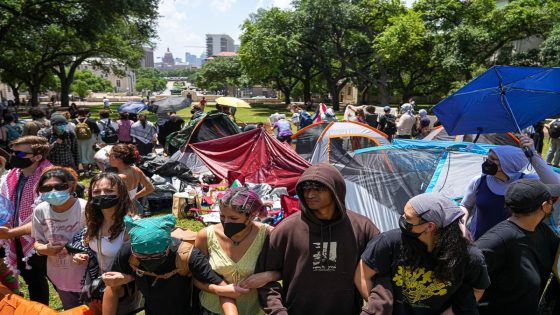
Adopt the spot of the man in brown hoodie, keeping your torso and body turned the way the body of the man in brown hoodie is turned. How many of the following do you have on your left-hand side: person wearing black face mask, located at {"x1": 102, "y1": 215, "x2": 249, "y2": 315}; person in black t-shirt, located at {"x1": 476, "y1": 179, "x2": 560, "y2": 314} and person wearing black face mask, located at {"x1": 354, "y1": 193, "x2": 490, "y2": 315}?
2

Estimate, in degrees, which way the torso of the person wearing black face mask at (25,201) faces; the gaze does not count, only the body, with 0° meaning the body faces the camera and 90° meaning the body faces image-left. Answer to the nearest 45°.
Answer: approximately 45°

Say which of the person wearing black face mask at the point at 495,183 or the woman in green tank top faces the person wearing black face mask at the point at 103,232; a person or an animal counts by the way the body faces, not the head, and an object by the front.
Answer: the person wearing black face mask at the point at 495,183

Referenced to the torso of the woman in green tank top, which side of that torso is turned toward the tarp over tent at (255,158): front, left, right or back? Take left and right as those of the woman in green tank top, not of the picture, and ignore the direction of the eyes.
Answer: back

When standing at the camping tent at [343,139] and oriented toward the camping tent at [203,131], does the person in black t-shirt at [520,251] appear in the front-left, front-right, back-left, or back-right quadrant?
back-left

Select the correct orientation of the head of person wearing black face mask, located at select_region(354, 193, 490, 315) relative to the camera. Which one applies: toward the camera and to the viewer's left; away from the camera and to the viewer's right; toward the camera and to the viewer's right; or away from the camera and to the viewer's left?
toward the camera and to the viewer's left

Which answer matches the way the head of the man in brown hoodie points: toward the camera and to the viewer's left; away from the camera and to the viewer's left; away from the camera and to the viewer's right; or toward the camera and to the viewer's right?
toward the camera and to the viewer's left

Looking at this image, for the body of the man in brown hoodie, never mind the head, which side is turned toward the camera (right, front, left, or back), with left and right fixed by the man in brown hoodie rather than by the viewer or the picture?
front

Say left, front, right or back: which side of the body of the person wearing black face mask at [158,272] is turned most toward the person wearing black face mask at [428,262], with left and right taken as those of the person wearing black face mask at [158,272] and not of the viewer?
left

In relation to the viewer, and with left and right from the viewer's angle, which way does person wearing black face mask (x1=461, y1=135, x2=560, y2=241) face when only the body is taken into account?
facing the viewer and to the left of the viewer
